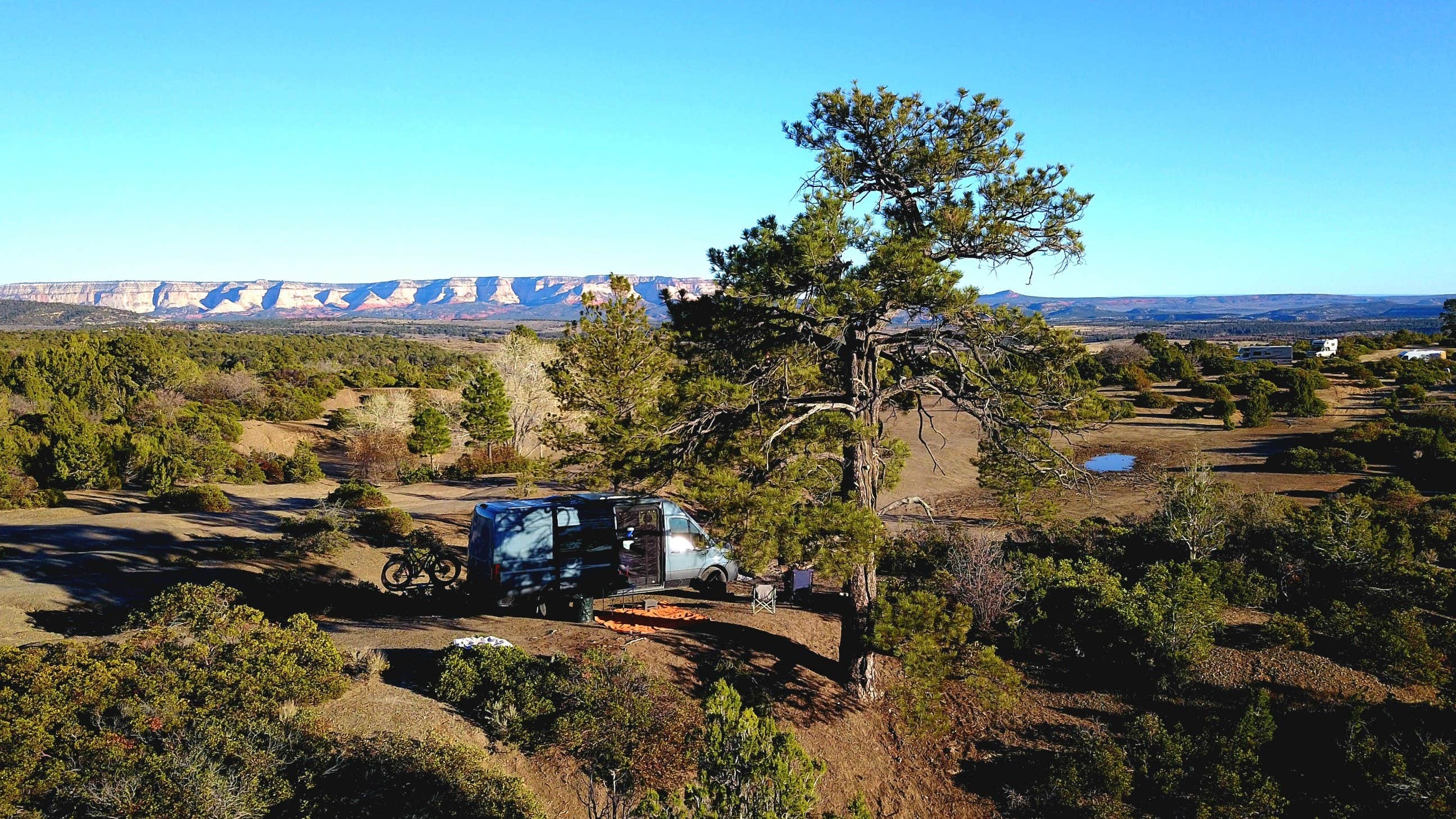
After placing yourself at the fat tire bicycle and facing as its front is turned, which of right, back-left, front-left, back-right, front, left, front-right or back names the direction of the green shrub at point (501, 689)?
right

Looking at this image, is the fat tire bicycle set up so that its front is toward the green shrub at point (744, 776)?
no

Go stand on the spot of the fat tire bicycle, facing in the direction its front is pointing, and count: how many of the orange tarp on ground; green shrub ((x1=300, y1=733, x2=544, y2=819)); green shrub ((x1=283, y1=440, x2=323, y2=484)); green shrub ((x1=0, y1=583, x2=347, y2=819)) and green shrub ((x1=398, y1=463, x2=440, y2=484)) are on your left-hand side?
2

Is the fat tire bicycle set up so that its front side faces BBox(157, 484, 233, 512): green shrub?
no

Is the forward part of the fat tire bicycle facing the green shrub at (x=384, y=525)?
no

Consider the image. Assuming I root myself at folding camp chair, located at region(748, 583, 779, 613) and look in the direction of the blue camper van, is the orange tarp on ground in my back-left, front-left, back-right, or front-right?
front-left

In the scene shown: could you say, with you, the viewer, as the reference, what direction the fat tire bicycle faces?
facing to the right of the viewer

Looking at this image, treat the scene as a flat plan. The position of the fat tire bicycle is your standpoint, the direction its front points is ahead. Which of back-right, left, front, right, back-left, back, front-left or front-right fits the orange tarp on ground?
front-right
